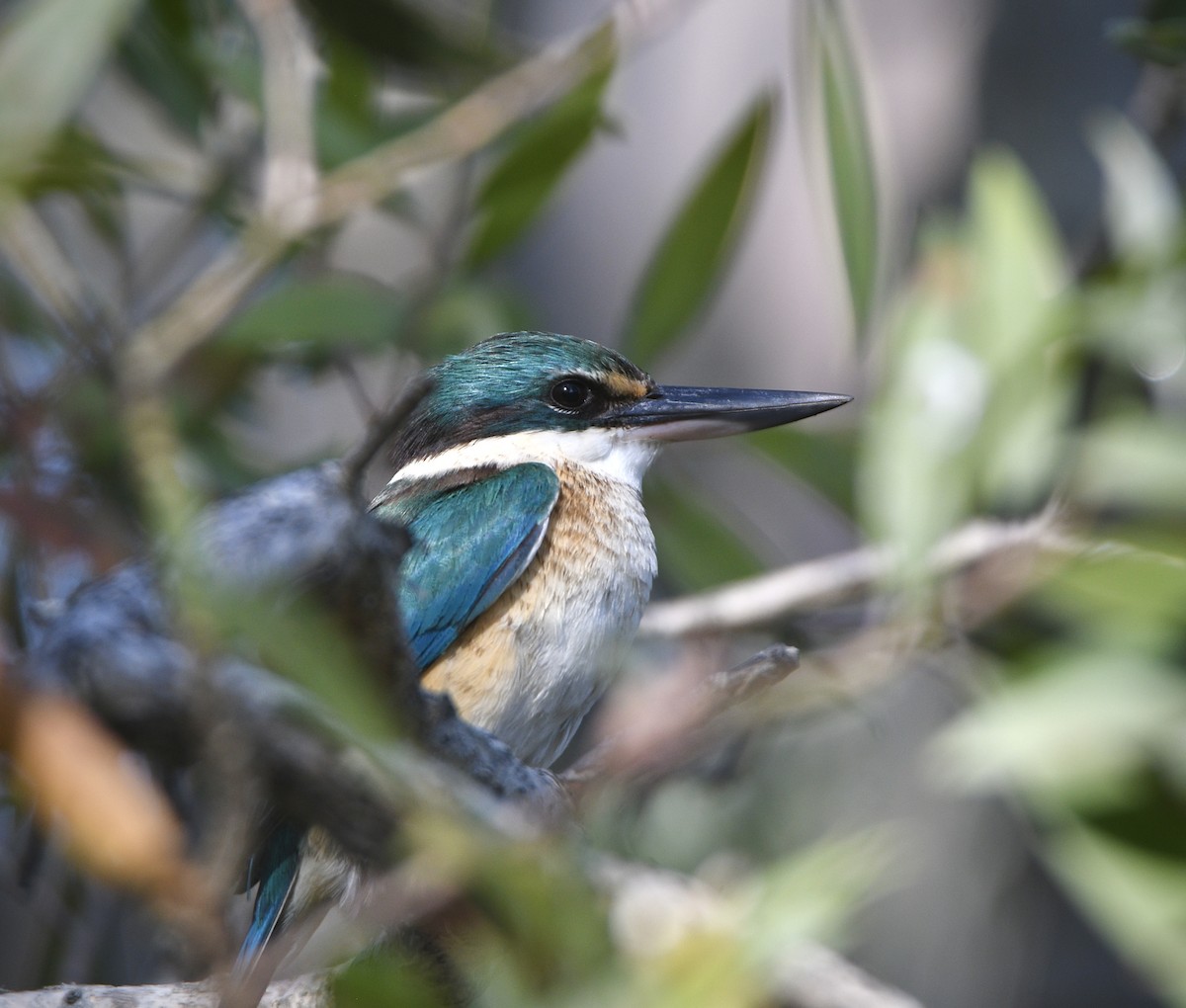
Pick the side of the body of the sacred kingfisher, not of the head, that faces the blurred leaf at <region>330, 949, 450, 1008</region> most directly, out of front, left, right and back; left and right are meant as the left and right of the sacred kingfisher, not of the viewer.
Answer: right

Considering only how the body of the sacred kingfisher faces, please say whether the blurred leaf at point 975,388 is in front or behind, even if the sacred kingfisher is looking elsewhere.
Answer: in front

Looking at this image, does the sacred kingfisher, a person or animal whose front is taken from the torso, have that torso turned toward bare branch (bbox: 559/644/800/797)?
yes

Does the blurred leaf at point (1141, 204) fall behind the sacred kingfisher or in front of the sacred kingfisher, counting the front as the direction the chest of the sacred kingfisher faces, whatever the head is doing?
in front

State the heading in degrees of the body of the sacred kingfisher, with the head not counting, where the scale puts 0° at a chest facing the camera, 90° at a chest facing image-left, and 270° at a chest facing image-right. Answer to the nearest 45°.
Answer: approximately 270°

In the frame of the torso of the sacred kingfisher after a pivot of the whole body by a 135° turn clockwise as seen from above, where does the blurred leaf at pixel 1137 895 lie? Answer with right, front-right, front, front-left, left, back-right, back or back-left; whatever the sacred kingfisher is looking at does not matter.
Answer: left

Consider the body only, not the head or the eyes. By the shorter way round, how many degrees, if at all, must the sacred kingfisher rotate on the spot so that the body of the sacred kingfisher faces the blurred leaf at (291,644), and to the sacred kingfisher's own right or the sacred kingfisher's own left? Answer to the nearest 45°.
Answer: approximately 90° to the sacred kingfisher's own right

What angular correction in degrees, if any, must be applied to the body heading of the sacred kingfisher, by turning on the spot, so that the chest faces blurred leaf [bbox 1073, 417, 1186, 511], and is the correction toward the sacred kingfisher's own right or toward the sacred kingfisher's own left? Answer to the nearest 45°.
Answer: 0° — it already faces it

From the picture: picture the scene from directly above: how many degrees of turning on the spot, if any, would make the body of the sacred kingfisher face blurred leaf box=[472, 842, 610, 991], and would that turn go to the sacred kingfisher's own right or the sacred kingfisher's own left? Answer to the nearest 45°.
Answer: approximately 90° to the sacred kingfisher's own right

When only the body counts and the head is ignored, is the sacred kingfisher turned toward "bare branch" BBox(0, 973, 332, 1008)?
no
